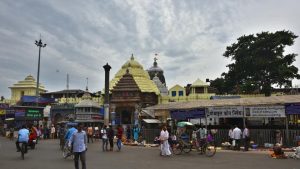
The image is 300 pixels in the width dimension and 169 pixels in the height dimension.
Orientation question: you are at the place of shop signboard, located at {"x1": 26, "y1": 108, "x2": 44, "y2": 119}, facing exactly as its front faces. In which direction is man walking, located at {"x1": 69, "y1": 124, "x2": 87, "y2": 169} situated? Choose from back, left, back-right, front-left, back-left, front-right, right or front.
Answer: front

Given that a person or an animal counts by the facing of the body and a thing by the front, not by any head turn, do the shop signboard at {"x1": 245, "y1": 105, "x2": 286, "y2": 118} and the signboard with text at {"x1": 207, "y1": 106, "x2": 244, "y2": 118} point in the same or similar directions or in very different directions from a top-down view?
same or similar directions

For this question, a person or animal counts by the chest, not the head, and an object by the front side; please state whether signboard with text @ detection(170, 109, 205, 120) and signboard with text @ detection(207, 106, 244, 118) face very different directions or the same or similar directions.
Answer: same or similar directions

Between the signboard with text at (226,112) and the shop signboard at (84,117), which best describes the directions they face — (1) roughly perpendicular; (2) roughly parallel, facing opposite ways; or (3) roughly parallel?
roughly parallel

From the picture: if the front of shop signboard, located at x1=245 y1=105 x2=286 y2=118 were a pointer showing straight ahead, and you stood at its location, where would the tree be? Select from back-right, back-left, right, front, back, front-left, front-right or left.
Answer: back

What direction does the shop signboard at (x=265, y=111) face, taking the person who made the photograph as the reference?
facing the viewer

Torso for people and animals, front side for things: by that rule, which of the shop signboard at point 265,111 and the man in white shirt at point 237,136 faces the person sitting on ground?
the shop signboard

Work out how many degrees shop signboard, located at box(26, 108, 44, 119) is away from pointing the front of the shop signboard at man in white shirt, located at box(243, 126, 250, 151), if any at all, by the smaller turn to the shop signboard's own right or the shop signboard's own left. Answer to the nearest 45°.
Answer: approximately 45° to the shop signboard's own left

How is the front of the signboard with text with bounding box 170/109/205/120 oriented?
toward the camera

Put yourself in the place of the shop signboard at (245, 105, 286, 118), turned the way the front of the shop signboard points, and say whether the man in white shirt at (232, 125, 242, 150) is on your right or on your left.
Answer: on your right

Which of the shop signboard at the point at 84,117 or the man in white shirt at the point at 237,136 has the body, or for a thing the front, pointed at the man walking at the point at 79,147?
the shop signboard

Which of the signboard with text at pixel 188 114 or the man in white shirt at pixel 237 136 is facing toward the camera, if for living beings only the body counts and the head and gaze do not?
the signboard with text
